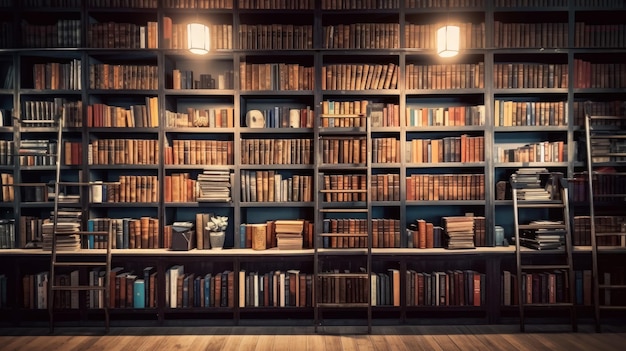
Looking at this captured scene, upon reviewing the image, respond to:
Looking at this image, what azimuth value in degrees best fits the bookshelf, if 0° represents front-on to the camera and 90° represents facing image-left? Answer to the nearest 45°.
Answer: approximately 0°

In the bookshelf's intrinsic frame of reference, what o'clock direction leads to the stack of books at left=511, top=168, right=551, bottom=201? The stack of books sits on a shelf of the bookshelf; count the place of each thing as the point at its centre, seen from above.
The stack of books is roughly at 9 o'clock from the bookshelf.
